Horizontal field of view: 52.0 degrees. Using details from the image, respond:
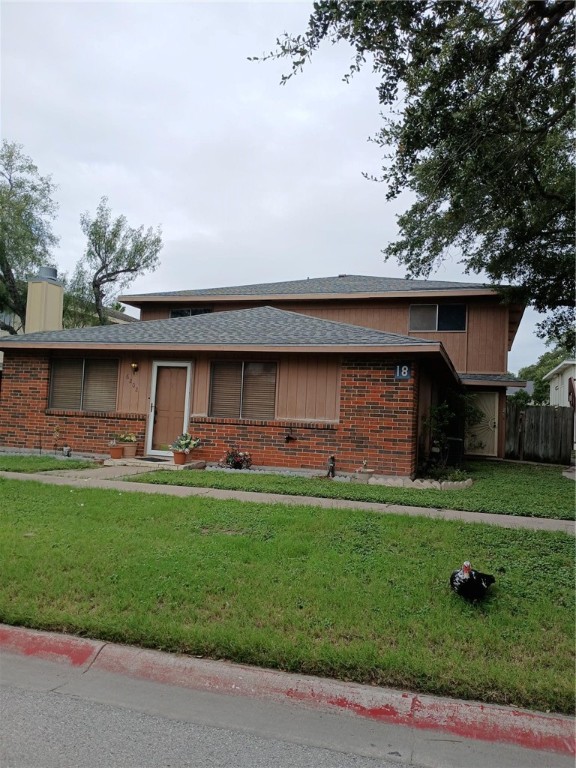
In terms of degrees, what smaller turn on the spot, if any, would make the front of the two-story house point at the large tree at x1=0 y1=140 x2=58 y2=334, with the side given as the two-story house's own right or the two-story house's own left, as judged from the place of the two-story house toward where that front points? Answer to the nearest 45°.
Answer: approximately 135° to the two-story house's own right

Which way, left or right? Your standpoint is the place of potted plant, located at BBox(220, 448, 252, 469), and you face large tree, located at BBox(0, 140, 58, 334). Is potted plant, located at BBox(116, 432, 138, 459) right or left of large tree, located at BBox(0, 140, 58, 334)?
left

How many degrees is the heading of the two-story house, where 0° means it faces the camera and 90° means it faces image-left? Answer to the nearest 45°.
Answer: approximately 0°

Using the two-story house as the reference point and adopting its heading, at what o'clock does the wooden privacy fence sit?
The wooden privacy fence is roughly at 8 o'clock from the two-story house.

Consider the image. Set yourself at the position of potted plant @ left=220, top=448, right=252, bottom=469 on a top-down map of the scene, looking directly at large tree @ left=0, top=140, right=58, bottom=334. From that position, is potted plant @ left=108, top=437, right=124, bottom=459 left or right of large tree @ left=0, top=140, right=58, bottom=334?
left

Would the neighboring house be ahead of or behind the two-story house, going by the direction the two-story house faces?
behind

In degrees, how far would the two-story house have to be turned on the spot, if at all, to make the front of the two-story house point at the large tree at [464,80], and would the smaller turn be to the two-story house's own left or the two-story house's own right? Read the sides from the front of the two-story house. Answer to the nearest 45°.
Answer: approximately 45° to the two-story house's own left
